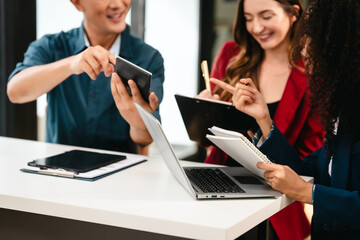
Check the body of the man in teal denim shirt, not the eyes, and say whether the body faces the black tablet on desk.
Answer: yes

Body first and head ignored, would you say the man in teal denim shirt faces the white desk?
yes

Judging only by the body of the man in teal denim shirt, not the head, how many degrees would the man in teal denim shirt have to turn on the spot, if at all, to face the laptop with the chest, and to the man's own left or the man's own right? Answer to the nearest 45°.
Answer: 0° — they already face it

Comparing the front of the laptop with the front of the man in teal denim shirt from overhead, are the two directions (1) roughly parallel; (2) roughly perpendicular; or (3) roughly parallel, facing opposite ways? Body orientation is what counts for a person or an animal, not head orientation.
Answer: roughly perpendicular

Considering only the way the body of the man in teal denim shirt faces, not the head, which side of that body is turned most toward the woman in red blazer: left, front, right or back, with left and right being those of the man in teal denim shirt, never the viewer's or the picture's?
left

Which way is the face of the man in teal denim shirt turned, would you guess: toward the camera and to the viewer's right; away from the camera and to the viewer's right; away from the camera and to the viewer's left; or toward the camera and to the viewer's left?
toward the camera and to the viewer's right

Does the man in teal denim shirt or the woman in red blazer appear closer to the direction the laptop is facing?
the woman in red blazer

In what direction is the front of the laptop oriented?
to the viewer's right

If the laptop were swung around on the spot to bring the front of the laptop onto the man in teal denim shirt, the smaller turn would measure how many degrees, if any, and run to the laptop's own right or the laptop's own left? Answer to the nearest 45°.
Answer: approximately 135° to the laptop's own left

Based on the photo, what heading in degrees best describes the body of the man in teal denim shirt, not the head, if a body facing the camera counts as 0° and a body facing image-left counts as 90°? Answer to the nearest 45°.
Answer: approximately 0°

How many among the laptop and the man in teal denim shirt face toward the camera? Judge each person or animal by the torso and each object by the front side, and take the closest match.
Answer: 1
